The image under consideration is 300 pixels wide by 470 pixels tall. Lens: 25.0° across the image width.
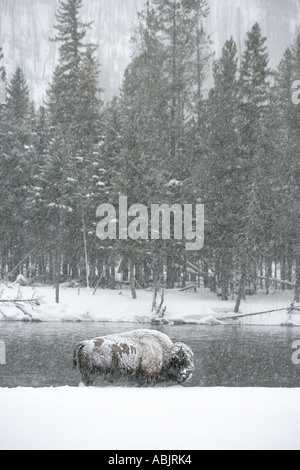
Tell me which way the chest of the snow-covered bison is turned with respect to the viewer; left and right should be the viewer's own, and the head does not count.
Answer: facing to the right of the viewer

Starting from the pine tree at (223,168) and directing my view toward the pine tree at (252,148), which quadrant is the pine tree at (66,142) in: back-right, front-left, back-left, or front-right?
back-right

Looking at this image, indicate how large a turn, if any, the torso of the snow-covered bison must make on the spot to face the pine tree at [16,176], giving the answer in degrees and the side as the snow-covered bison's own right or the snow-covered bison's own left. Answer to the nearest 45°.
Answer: approximately 90° to the snow-covered bison's own left

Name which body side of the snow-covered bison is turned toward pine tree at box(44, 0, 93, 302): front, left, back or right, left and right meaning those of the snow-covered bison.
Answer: left

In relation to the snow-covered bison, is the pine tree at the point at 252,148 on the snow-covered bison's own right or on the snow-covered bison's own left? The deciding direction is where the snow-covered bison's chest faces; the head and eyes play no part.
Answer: on the snow-covered bison's own left

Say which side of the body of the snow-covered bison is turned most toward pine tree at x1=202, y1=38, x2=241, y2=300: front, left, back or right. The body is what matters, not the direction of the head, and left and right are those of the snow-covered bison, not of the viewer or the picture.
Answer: left
